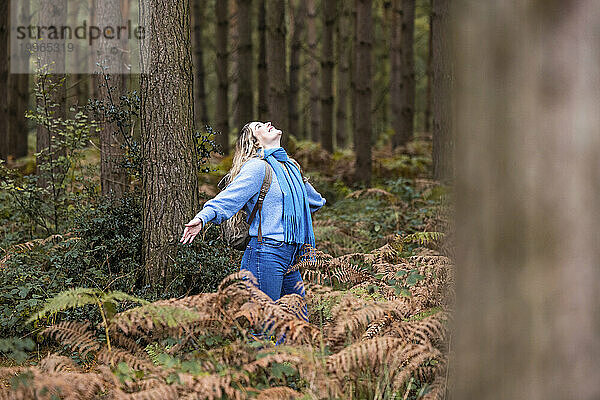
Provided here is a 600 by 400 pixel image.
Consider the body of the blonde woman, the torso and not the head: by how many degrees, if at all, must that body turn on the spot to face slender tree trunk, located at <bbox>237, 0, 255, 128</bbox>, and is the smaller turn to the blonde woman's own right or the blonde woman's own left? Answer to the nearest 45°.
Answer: approximately 135° to the blonde woman's own left

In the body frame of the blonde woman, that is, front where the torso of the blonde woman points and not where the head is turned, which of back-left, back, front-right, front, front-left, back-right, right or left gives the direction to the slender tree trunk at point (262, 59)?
back-left

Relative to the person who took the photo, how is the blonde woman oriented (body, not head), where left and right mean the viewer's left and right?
facing the viewer and to the right of the viewer

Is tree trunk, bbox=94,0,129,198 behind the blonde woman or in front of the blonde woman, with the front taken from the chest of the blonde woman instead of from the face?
behind

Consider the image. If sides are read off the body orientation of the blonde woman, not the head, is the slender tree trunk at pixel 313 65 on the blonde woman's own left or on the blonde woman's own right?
on the blonde woman's own left

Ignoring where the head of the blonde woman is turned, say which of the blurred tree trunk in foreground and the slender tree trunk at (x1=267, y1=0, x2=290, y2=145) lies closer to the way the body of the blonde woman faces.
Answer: the blurred tree trunk in foreground

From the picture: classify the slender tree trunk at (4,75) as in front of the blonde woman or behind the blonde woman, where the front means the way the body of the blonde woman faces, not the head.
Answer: behind

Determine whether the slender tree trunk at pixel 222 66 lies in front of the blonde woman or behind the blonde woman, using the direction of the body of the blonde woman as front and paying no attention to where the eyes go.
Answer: behind

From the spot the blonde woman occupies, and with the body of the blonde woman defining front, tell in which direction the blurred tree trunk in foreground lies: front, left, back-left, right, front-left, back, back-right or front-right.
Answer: front-right
